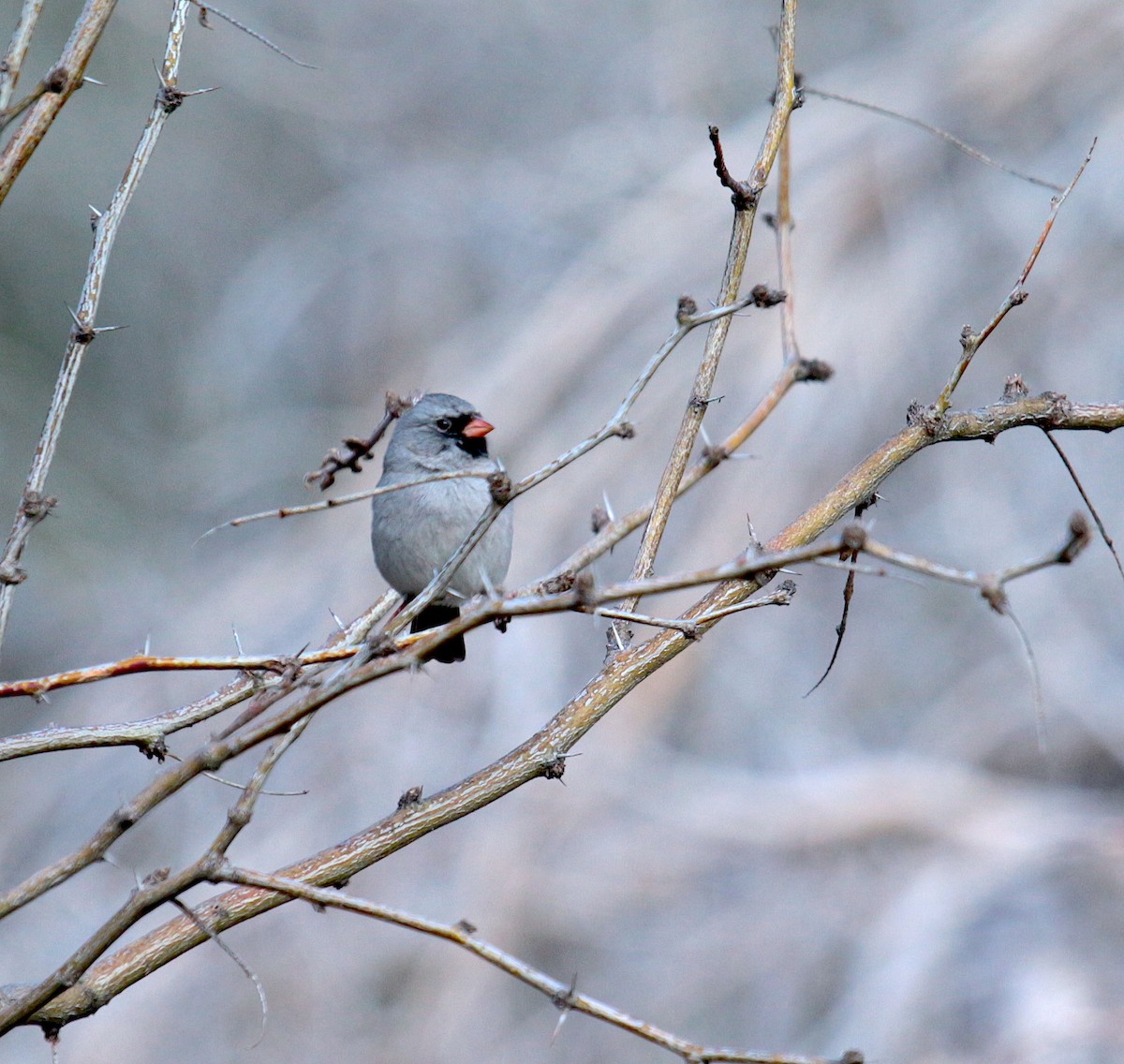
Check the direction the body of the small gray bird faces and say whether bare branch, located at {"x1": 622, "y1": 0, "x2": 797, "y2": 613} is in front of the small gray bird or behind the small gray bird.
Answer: in front

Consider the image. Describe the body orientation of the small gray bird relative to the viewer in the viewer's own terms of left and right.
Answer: facing the viewer and to the right of the viewer

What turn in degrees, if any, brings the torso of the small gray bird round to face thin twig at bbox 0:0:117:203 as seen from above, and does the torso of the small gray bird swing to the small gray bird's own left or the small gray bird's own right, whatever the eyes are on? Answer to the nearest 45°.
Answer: approximately 45° to the small gray bird's own right

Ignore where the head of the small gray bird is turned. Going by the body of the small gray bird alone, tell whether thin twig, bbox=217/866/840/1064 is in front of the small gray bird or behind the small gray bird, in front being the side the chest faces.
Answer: in front

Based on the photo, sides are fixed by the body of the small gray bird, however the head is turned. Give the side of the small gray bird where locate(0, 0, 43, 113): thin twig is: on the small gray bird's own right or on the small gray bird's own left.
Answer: on the small gray bird's own right

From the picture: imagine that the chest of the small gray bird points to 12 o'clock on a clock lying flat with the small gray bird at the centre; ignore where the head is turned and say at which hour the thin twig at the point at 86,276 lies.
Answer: The thin twig is roughly at 2 o'clock from the small gray bird.
